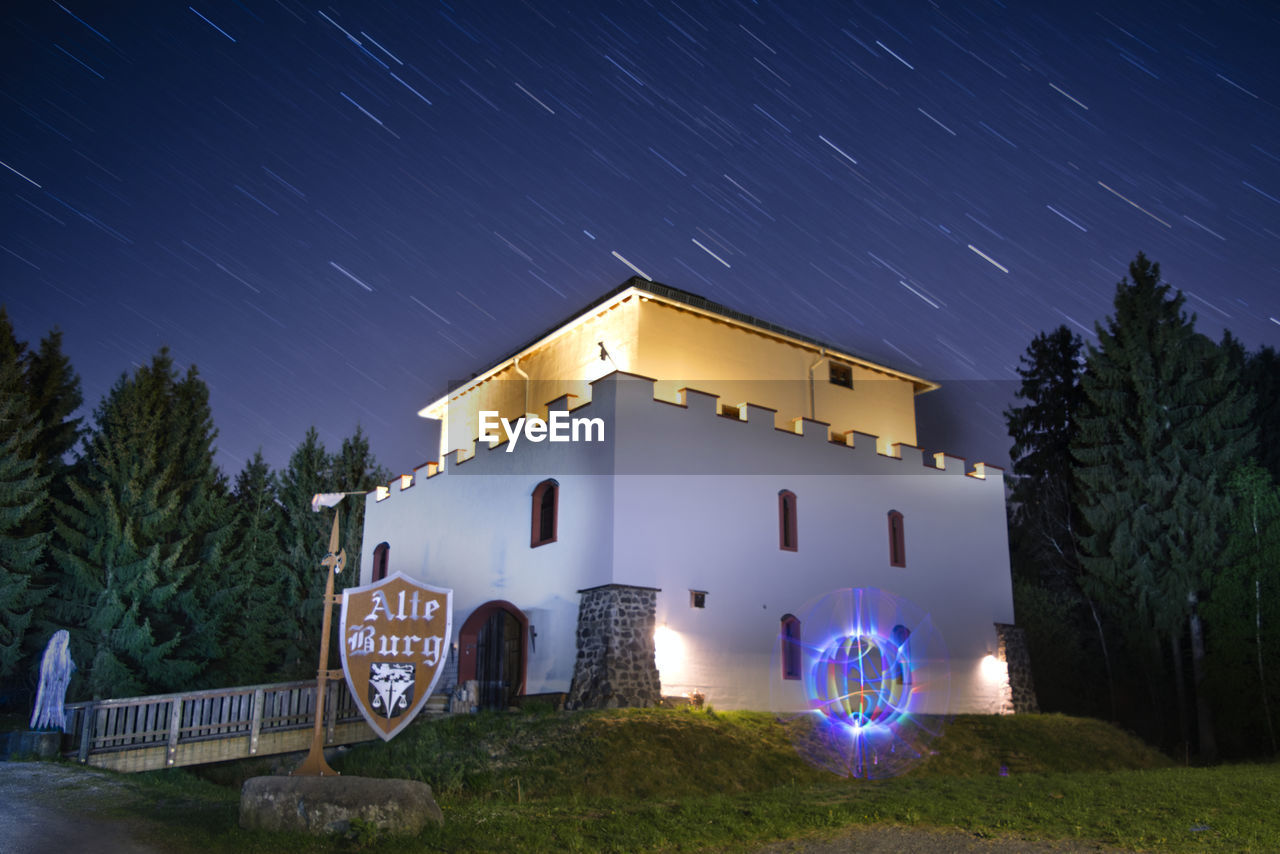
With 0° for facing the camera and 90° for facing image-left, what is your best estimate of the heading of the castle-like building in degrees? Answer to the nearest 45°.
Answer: approximately 45°

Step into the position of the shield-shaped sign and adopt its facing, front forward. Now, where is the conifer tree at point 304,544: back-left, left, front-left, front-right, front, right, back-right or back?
back

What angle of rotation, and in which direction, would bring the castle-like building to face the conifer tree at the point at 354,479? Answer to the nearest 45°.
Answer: approximately 90° to its right

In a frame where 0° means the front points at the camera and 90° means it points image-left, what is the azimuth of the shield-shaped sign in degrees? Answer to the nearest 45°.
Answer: approximately 0°

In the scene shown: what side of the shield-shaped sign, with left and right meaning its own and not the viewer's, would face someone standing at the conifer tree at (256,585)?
back

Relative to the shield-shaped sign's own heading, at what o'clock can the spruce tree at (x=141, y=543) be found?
The spruce tree is roughly at 5 o'clock from the shield-shaped sign.

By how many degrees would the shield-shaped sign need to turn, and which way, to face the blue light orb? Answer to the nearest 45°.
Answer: approximately 135° to its left

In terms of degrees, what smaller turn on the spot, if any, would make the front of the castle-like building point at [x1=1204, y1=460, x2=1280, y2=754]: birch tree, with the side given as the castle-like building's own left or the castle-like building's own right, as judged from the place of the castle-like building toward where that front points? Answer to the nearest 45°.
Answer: approximately 135° to the castle-like building's own left

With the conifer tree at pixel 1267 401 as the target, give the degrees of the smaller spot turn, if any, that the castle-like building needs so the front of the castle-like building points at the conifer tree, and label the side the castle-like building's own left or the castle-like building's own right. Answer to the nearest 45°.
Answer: approximately 180°

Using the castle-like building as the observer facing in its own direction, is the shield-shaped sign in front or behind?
in front

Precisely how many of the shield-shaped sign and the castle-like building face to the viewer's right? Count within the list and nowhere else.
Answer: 0

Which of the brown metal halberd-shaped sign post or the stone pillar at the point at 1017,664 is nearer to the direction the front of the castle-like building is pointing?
the brown metal halberd-shaped sign post

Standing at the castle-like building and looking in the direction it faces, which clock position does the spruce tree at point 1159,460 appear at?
The spruce tree is roughly at 7 o'clock from the castle-like building.

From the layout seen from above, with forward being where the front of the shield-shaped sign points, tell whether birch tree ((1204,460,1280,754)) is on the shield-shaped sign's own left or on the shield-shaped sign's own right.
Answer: on the shield-shaped sign's own left
